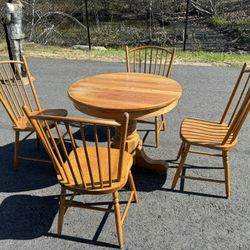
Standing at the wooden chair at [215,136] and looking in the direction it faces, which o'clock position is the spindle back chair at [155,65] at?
The spindle back chair is roughly at 2 o'clock from the wooden chair.

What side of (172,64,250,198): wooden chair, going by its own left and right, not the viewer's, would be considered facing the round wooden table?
front

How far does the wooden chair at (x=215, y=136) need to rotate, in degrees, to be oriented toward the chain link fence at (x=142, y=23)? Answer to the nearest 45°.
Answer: approximately 90° to its right

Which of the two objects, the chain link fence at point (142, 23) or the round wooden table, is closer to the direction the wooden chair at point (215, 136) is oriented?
the round wooden table

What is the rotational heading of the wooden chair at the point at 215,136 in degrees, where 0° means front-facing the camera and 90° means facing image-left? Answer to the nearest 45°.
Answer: approximately 90°

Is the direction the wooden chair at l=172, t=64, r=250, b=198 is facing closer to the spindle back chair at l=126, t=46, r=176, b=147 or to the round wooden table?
the round wooden table
